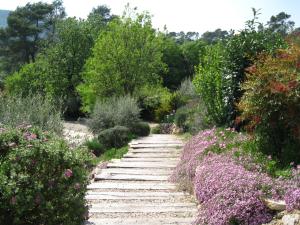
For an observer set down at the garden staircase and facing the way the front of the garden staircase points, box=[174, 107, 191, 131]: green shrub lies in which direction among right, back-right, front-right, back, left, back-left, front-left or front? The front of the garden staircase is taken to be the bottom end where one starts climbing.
back

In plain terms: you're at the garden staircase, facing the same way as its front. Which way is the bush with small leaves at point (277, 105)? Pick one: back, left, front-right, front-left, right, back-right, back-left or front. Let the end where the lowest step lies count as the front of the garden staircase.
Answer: left

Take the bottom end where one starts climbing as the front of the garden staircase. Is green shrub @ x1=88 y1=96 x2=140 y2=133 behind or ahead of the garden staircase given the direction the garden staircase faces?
behind

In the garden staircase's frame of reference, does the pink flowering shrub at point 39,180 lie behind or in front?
in front

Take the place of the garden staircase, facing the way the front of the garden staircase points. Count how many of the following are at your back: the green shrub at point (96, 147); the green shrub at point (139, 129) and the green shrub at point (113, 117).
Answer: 3

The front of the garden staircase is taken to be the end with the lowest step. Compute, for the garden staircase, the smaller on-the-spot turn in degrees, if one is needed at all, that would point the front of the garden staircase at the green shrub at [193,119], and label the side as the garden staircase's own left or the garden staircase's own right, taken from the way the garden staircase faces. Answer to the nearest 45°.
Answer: approximately 180°

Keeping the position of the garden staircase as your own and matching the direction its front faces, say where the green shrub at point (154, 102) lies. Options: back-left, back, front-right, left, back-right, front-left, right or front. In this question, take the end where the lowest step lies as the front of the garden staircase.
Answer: back

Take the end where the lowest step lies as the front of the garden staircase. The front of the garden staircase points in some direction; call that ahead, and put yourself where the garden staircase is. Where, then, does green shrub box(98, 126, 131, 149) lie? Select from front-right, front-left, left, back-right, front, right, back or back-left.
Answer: back

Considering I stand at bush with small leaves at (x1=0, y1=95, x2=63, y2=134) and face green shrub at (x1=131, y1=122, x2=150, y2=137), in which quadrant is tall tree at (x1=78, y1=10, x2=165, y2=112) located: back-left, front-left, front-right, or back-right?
front-left

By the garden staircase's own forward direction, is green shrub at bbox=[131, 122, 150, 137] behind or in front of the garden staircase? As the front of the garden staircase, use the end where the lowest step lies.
behind

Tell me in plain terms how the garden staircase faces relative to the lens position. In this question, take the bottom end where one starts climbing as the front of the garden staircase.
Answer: facing the viewer

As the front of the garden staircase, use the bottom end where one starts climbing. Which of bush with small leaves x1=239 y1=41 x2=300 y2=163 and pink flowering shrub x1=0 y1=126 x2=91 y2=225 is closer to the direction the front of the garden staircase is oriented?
the pink flowering shrub

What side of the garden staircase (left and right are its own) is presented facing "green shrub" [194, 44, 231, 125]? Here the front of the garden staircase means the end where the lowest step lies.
back

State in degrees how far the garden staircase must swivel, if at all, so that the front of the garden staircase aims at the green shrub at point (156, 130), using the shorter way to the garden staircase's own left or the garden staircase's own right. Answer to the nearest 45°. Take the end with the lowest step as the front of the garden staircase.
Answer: approximately 180°

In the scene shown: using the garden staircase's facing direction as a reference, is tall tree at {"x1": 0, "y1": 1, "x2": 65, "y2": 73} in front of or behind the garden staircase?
behind
